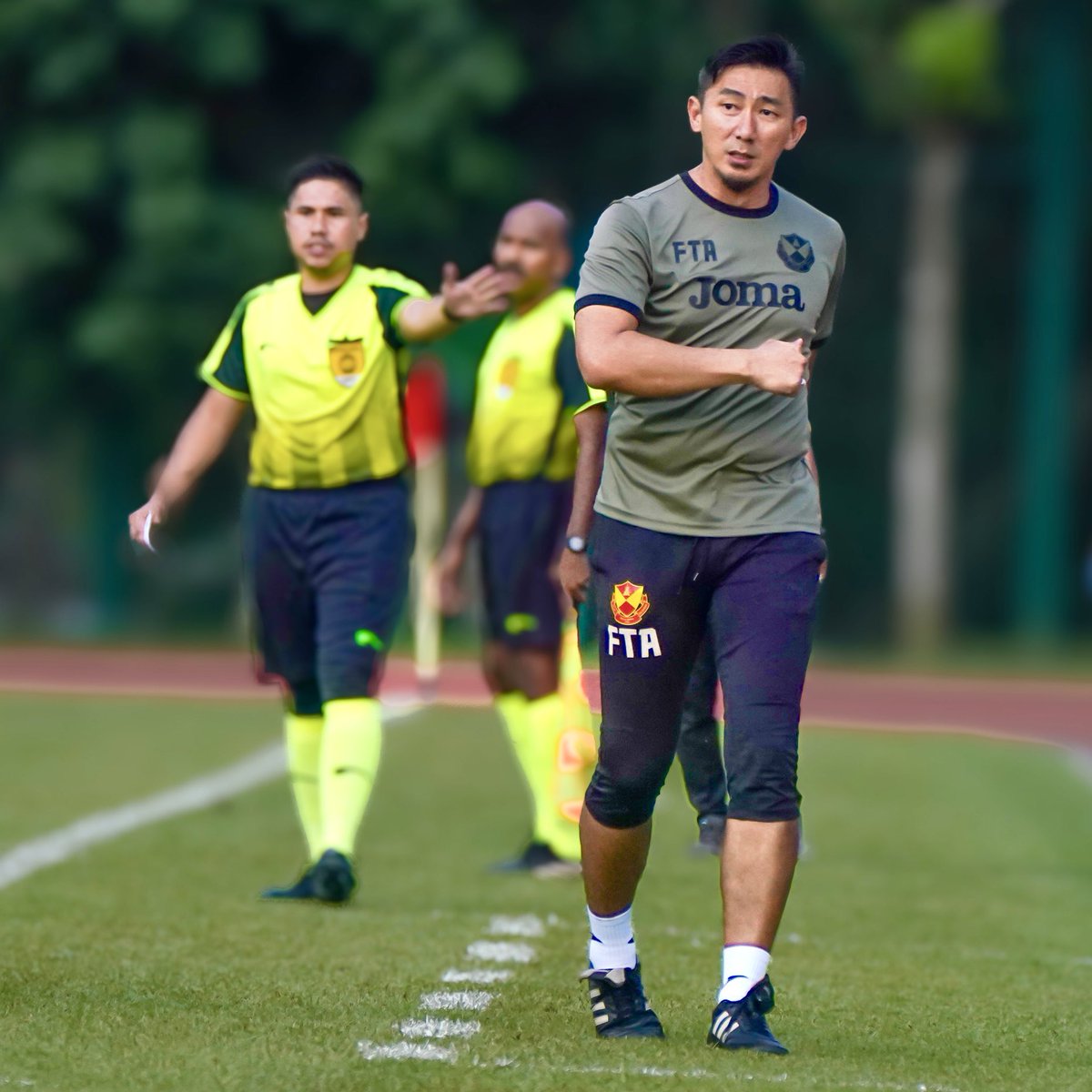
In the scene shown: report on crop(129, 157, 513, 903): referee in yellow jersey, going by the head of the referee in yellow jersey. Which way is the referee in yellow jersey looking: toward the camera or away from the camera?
toward the camera

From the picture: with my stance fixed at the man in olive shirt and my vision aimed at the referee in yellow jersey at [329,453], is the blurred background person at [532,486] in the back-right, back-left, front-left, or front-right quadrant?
front-right

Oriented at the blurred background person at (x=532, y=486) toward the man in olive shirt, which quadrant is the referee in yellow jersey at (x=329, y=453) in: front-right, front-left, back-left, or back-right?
front-right

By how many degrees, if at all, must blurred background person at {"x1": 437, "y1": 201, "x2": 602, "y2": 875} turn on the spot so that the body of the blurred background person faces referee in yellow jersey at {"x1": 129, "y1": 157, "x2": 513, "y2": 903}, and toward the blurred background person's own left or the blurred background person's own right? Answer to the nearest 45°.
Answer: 0° — they already face them

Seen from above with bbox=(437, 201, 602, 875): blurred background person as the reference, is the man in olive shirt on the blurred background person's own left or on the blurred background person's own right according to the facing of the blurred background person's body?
on the blurred background person's own left

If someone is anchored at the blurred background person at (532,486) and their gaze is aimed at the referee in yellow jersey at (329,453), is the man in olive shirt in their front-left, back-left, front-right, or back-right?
front-left

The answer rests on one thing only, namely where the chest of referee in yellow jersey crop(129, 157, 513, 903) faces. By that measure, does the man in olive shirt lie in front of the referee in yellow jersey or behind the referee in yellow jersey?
in front

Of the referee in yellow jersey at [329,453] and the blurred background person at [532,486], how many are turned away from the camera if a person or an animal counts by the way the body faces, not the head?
0

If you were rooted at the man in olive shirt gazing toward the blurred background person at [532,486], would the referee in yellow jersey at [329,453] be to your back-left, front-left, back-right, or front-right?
front-left

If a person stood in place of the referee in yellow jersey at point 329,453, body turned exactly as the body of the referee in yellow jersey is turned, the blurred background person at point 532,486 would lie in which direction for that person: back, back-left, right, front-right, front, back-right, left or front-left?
back-left

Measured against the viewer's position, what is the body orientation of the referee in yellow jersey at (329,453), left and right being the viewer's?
facing the viewer

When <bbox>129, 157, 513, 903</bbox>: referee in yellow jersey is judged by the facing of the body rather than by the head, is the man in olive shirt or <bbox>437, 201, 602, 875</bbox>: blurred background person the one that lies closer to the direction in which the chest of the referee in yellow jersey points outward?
the man in olive shirt

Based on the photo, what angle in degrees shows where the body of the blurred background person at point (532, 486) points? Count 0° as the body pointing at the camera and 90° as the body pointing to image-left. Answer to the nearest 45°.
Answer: approximately 45°
